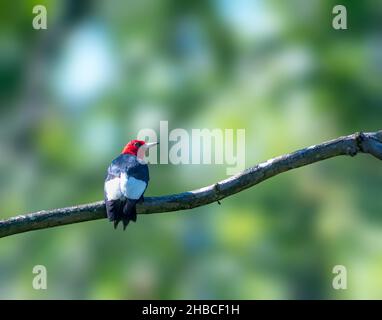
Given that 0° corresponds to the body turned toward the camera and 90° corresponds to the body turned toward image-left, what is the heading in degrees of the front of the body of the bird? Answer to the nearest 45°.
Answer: approximately 225°
